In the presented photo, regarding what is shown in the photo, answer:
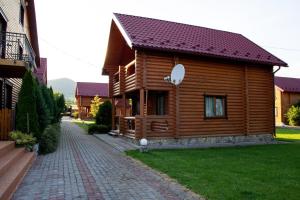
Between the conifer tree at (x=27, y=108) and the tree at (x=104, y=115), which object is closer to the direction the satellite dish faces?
the conifer tree

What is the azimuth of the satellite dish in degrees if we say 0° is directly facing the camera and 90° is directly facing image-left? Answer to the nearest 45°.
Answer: approximately 45°

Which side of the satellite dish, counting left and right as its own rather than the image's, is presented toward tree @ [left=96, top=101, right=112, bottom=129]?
right

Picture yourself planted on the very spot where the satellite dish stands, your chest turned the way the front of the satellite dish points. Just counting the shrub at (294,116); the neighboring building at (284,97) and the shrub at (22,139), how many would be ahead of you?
1

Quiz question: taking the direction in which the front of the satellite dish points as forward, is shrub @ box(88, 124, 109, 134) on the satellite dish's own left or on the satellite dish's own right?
on the satellite dish's own right

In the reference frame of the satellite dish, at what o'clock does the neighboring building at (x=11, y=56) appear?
The neighboring building is roughly at 1 o'clock from the satellite dish.

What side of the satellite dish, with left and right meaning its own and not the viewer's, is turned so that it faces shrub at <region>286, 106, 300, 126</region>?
back

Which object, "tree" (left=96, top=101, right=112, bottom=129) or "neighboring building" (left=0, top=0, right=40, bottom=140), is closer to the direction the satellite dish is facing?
the neighboring building

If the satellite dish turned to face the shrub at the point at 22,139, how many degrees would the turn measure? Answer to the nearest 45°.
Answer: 0° — it already faces it
